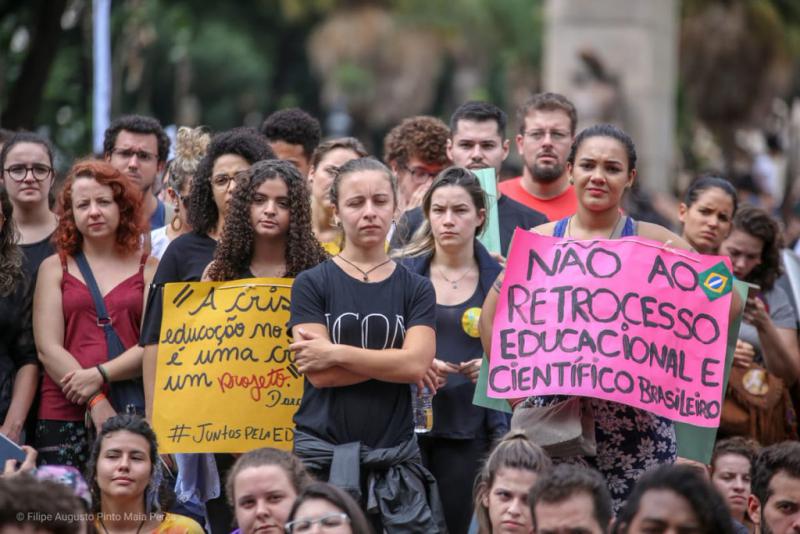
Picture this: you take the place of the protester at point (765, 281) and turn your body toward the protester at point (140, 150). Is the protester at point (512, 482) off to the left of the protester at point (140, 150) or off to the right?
left

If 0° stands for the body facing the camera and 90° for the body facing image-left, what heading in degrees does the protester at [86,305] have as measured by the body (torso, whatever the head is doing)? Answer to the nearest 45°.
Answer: approximately 0°

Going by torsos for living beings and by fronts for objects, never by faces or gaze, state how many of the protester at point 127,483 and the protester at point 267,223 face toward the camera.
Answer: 2

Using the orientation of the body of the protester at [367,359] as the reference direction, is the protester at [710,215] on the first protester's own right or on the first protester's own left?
on the first protester's own left

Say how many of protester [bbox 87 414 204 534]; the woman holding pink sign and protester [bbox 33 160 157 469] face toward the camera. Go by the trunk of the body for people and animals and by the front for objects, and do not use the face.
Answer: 3

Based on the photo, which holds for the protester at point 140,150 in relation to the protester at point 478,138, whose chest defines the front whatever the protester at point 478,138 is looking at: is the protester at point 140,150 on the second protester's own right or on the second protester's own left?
on the second protester's own right
